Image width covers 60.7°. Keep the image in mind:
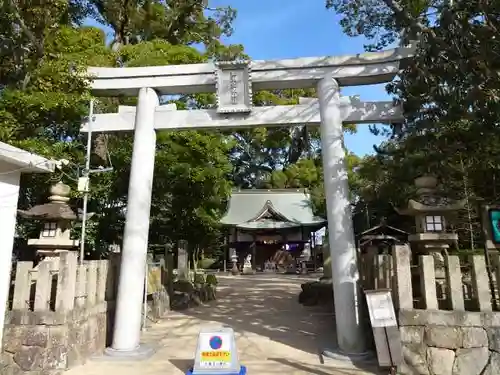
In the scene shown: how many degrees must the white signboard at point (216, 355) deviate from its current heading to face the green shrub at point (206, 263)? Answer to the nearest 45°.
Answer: approximately 180°

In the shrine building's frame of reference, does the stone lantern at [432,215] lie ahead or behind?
ahead

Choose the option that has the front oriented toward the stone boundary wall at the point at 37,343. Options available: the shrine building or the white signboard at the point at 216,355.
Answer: the shrine building

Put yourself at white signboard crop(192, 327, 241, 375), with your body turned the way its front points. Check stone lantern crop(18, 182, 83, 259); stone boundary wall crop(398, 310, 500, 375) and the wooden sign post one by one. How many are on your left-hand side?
2

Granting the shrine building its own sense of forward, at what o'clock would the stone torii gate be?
The stone torii gate is roughly at 12 o'clock from the shrine building.

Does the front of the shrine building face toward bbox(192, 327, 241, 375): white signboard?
yes

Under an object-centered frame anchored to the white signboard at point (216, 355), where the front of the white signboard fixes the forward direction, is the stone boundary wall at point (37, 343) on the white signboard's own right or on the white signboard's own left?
on the white signboard's own right

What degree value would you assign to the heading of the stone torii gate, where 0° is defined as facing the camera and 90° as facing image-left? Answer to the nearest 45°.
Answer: approximately 0°

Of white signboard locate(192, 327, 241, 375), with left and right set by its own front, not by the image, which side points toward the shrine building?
back

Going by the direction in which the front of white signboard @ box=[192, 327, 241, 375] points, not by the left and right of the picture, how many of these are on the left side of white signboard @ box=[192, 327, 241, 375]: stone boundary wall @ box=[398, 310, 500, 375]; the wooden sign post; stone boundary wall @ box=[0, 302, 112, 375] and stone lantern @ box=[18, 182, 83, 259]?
2
